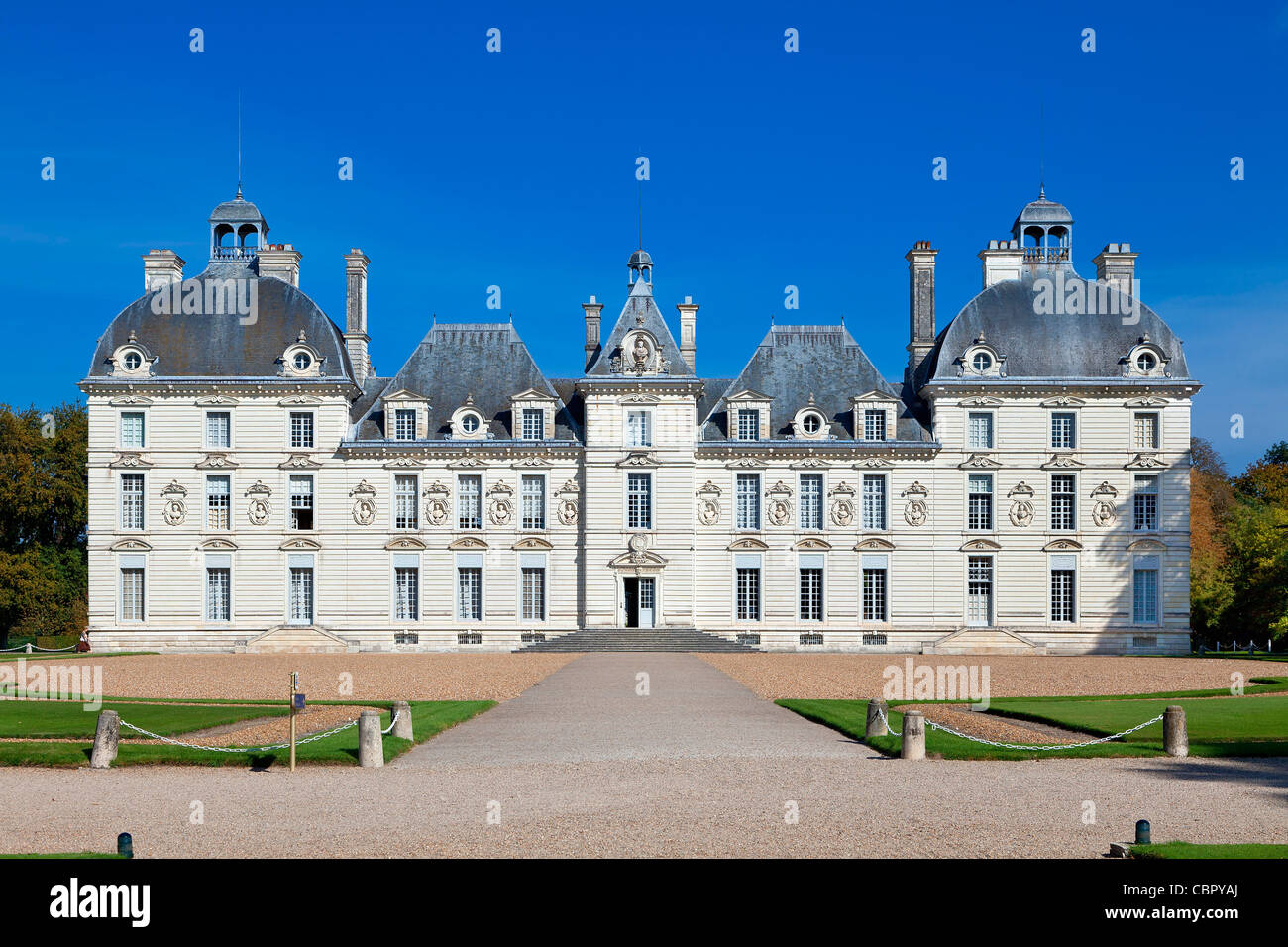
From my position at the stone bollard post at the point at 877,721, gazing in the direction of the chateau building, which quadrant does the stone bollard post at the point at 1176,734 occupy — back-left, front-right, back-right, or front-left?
back-right

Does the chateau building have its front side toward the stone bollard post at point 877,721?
yes

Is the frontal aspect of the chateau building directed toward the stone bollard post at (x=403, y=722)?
yes

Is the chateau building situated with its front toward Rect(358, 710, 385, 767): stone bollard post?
yes

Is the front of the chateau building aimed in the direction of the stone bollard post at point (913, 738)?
yes

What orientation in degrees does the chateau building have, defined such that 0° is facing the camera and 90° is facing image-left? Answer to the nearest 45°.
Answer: approximately 0°
